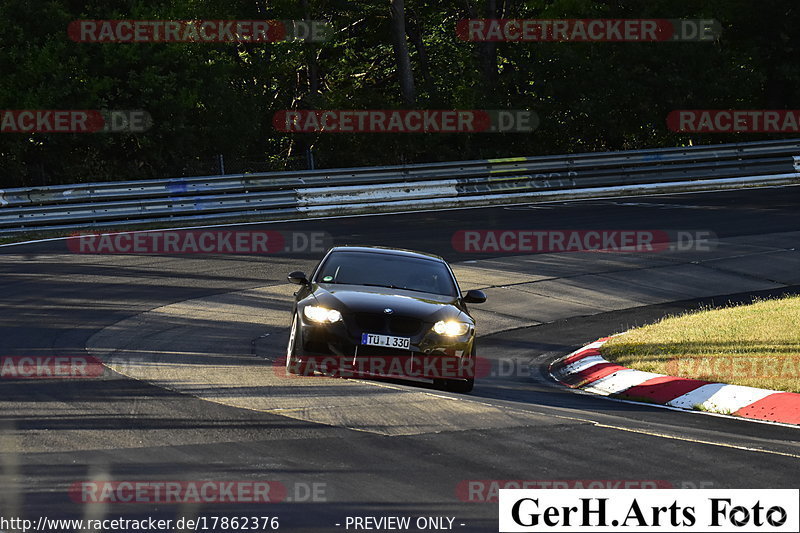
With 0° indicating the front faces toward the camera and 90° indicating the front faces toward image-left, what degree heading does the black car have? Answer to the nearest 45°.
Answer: approximately 0°

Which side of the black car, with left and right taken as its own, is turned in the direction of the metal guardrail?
back
